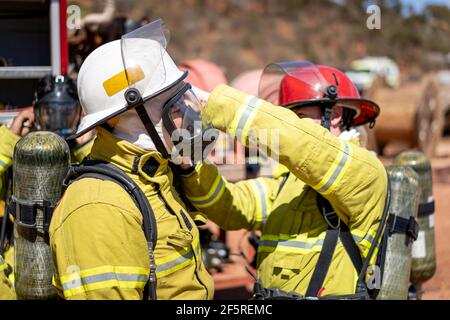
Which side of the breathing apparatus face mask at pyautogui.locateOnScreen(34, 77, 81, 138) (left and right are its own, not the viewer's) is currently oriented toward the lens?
front

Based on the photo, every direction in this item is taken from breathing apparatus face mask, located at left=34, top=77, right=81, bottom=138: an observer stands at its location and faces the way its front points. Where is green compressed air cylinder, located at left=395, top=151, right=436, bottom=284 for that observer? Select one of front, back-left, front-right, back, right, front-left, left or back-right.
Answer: left

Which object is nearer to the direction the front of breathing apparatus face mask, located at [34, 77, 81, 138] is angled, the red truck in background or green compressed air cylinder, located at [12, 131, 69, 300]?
the green compressed air cylinder

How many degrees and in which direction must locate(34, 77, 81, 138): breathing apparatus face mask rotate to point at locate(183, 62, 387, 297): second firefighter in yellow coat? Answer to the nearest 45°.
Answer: approximately 45° to its left

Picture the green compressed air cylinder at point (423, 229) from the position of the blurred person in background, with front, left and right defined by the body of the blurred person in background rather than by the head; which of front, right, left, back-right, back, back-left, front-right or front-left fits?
left

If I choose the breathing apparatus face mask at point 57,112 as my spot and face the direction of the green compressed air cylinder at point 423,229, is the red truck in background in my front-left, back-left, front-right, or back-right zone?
back-left

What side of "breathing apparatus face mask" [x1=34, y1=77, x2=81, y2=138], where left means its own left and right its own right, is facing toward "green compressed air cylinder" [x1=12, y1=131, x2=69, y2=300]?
front

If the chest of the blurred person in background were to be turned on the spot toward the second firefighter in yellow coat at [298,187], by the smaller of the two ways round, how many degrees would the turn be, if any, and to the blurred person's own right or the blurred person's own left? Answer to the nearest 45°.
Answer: approximately 45° to the blurred person's own left

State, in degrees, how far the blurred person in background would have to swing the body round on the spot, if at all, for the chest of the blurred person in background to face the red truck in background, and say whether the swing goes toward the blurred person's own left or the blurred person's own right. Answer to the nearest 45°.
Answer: approximately 180°

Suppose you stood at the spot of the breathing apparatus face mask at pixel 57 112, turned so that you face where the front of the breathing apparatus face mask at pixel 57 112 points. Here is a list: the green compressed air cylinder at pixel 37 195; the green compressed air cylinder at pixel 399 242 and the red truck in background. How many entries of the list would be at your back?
1
